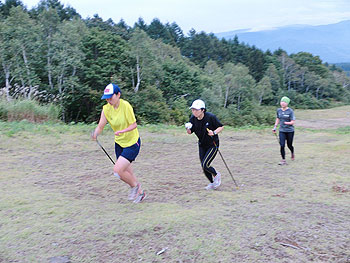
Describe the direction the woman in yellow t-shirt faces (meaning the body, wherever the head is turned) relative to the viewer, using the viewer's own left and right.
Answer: facing the viewer and to the left of the viewer

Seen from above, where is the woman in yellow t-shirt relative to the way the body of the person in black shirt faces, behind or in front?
in front

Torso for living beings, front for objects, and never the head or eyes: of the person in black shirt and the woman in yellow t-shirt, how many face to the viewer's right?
0
